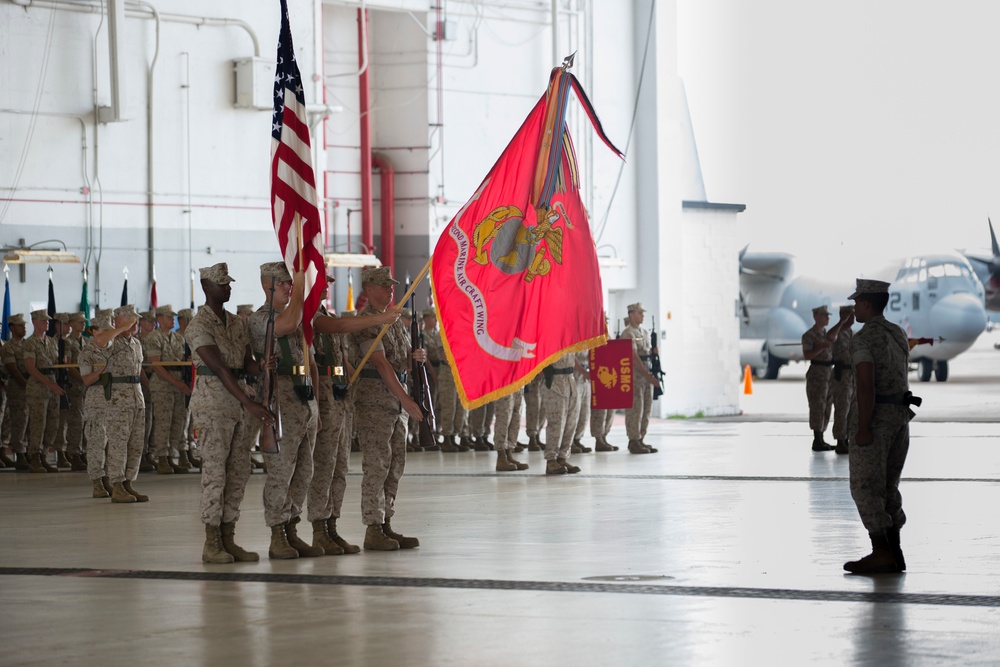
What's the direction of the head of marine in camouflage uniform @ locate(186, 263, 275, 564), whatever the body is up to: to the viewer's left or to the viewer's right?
to the viewer's right

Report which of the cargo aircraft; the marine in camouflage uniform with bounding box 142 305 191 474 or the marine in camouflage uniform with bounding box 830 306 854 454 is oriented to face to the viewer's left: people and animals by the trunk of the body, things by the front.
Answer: the marine in camouflage uniform with bounding box 830 306 854 454

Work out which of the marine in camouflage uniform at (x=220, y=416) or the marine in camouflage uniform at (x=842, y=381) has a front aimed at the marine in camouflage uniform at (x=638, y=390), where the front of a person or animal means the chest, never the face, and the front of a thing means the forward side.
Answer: the marine in camouflage uniform at (x=842, y=381)

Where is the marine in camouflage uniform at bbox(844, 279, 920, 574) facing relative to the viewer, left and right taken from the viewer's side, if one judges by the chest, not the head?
facing away from the viewer and to the left of the viewer

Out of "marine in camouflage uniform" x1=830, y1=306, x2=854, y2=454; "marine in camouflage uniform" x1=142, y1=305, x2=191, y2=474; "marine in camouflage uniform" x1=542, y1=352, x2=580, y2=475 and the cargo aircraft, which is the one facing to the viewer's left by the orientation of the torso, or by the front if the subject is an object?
"marine in camouflage uniform" x1=830, y1=306, x2=854, y2=454

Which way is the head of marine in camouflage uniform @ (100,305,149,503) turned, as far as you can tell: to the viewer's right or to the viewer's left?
to the viewer's right

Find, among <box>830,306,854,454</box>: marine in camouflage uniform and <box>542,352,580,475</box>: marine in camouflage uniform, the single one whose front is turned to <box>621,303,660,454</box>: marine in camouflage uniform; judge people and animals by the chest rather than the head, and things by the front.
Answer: <box>830,306,854,454</box>: marine in camouflage uniform

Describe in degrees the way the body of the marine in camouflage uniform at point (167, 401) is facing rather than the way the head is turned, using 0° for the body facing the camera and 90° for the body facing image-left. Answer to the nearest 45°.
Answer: approximately 315°

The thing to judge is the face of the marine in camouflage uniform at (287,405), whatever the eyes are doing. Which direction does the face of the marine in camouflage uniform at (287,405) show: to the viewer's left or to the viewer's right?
to the viewer's right

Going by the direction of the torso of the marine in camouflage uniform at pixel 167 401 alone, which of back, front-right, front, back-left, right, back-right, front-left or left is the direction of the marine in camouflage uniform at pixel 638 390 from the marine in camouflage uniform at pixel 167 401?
front-left

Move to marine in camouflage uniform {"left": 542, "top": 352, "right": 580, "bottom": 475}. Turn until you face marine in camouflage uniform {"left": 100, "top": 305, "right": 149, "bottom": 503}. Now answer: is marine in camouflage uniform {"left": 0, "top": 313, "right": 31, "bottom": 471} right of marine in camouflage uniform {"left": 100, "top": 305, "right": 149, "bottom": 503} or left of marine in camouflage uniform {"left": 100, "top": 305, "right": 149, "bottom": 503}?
right

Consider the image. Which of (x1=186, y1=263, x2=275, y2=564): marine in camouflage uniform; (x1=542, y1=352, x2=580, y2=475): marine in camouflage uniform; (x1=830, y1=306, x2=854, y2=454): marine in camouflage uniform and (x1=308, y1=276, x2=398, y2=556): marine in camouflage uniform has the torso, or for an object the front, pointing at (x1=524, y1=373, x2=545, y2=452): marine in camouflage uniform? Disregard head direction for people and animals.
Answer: (x1=830, y1=306, x2=854, y2=454): marine in camouflage uniform

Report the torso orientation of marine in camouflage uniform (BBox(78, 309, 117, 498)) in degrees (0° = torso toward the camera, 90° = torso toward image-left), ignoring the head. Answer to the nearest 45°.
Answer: approximately 315°

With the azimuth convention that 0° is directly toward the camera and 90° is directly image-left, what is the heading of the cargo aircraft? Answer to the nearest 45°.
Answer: approximately 315°

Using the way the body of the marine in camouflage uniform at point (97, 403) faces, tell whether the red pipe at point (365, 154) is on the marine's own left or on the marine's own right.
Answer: on the marine's own left
